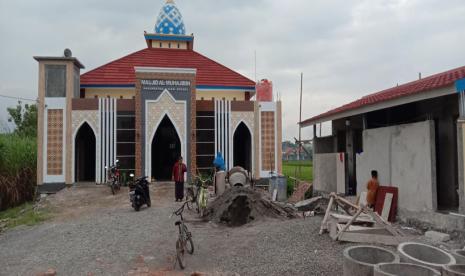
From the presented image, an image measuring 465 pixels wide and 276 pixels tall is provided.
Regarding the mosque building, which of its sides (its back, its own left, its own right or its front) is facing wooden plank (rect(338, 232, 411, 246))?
front

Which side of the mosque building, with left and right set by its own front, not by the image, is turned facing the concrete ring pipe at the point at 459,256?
front

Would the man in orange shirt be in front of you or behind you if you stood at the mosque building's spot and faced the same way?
in front

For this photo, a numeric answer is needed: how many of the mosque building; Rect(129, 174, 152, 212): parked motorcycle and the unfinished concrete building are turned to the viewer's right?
0

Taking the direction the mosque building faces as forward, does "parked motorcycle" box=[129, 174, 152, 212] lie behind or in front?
in front

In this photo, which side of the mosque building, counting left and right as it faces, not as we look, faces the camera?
front

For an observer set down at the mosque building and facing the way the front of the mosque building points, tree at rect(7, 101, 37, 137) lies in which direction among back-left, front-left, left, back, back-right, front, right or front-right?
back-right

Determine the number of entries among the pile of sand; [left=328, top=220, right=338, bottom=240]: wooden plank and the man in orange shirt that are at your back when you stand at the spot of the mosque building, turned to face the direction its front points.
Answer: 0

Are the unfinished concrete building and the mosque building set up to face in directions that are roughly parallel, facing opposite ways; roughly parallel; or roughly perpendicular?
roughly perpendicular

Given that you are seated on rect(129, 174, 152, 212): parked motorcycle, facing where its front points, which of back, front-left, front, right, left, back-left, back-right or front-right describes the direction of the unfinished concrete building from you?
left

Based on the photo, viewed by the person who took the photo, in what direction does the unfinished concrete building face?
facing the viewer and to the left of the viewer

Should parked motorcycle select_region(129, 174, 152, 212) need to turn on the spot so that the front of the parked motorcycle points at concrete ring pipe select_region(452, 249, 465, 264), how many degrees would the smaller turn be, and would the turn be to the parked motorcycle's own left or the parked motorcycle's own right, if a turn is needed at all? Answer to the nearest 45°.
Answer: approximately 90° to the parked motorcycle's own left
